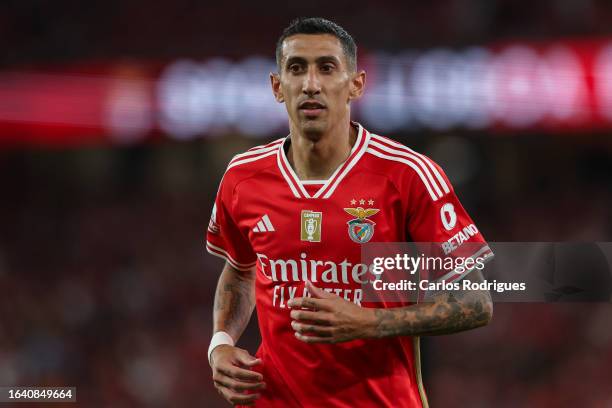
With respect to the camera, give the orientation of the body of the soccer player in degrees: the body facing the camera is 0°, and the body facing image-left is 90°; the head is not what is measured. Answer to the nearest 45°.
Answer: approximately 0°
